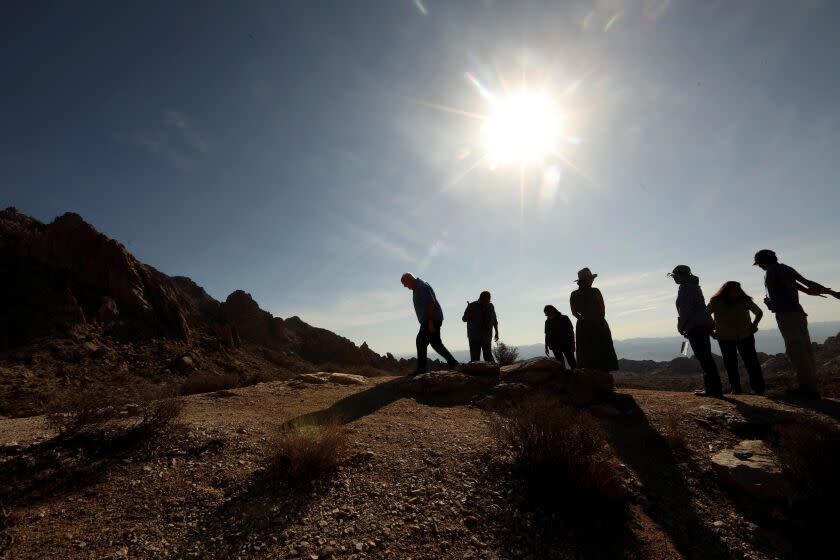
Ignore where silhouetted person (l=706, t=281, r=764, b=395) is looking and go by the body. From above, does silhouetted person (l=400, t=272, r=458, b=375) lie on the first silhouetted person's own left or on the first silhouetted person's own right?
on the first silhouetted person's own right

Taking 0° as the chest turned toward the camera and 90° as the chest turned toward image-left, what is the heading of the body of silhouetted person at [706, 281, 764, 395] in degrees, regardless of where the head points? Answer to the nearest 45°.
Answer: approximately 0°

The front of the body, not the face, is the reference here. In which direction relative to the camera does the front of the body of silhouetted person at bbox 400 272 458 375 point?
to the viewer's left

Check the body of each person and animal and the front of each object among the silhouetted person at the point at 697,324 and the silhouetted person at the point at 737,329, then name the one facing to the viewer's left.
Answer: the silhouetted person at the point at 697,324

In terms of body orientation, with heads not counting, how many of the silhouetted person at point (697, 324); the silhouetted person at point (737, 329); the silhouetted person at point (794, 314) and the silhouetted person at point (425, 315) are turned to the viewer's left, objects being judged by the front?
3

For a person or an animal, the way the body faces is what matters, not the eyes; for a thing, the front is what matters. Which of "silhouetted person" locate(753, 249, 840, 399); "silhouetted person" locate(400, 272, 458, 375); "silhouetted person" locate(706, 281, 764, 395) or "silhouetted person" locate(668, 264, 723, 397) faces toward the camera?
"silhouetted person" locate(706, 281, 764, 395)

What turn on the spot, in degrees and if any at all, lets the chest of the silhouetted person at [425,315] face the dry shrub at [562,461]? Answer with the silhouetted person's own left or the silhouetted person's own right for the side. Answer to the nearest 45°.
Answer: approximately 90° to the silhouetted person's own left

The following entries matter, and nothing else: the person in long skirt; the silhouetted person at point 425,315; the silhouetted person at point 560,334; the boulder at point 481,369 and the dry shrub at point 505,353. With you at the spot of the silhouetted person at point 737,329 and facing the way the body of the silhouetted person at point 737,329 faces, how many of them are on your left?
0

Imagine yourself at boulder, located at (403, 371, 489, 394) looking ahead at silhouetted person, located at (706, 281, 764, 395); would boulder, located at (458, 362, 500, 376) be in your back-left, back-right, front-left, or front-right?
front-left

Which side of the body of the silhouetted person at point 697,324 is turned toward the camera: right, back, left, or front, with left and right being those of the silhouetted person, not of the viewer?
left

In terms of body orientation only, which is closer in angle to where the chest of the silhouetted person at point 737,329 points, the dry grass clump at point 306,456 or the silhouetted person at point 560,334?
the dry grass clump

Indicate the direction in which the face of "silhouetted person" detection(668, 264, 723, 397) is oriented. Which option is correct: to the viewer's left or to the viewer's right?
to the viewer's left

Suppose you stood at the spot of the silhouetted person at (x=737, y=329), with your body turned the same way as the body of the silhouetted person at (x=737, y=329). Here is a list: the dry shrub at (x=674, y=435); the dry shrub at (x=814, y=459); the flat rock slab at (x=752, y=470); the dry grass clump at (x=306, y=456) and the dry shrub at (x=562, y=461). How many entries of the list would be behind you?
0
